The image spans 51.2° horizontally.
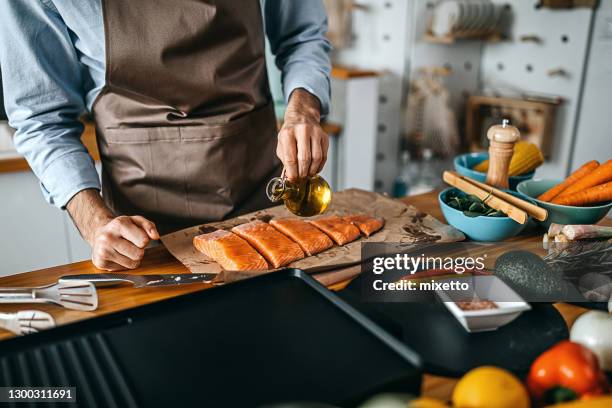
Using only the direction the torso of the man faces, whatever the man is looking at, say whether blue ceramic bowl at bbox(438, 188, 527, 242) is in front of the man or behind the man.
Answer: in front

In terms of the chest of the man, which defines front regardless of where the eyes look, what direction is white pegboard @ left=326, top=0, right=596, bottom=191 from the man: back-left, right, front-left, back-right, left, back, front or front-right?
left

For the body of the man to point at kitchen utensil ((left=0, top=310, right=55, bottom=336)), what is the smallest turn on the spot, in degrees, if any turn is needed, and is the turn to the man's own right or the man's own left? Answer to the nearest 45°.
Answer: approximately 45° to the man's own right

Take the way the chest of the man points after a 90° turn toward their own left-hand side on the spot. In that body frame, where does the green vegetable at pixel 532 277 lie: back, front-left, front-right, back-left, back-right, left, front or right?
right

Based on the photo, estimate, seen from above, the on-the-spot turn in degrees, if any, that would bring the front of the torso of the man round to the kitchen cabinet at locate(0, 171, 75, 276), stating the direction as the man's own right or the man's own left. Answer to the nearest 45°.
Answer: approximately 180°

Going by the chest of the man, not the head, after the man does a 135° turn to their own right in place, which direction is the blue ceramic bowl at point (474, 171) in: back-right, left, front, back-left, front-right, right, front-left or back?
back

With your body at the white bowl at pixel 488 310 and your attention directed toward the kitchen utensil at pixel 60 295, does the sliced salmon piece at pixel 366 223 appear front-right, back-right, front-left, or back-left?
front-right

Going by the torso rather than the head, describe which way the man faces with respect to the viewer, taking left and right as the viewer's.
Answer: facing the viewer and to the right of the viewer
